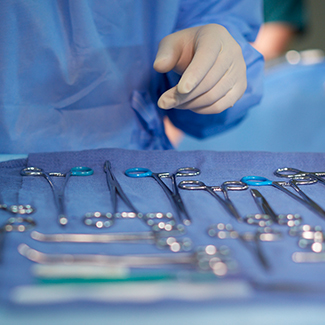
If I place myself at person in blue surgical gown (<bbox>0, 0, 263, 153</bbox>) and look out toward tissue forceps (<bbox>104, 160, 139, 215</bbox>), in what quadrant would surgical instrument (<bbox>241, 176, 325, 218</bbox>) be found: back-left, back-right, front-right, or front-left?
front-left

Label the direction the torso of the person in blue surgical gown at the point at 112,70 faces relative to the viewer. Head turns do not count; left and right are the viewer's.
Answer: facing the viewer
